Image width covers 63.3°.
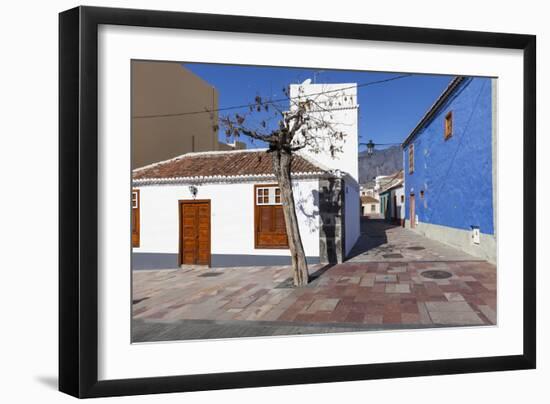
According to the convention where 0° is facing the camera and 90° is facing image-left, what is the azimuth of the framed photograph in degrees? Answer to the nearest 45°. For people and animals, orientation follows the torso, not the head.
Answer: approximately 315°
